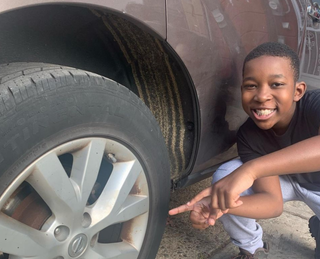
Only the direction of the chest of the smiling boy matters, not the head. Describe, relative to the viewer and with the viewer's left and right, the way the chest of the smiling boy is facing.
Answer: facing the viewer and to the left of the viewer
